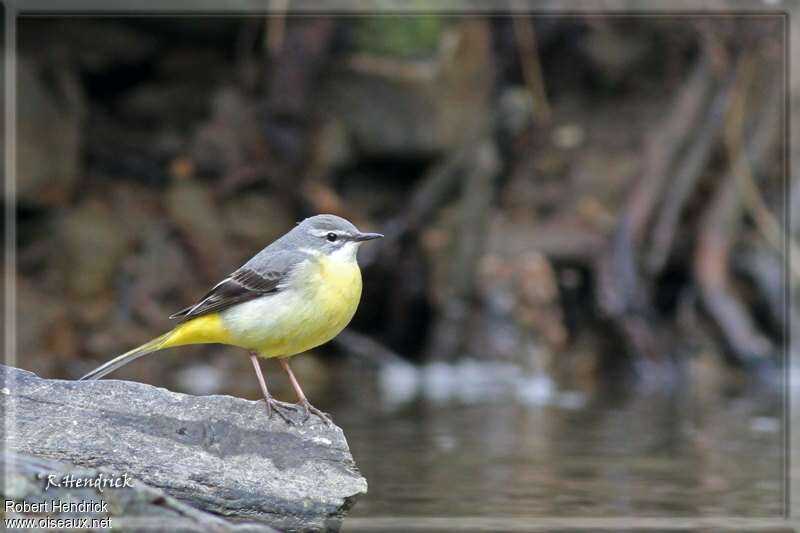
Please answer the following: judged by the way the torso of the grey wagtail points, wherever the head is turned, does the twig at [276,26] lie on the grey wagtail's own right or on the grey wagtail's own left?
on the grey wagtail's own left

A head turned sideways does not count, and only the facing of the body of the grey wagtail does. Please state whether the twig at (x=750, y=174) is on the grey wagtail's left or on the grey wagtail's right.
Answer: on the grey wagtail's left

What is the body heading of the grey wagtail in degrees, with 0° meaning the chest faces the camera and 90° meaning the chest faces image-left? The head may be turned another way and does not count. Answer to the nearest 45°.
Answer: approximately 270°
